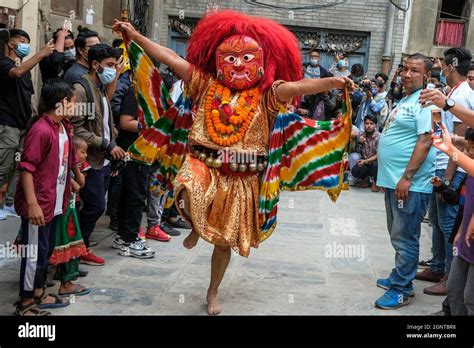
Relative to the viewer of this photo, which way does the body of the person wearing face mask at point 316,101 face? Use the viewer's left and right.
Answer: facing the viewer

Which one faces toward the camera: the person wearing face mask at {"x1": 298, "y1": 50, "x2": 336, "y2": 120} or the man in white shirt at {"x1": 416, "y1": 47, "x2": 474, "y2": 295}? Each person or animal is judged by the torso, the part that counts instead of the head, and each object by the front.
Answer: the person wearing face mask

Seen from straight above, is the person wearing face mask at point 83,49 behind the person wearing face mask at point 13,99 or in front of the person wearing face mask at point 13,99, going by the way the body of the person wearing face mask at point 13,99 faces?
in front

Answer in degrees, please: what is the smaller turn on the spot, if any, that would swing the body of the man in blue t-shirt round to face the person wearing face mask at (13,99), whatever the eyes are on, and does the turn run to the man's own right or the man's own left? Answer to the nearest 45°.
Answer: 0° — they already face them

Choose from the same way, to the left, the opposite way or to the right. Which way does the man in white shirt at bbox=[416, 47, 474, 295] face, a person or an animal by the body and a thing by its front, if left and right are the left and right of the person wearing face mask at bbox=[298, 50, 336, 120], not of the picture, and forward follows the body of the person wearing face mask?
to the right

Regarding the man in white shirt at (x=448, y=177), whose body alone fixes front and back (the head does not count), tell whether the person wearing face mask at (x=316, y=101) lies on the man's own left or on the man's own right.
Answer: on the man's own right

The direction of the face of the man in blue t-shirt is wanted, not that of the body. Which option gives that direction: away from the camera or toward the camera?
toward the camera

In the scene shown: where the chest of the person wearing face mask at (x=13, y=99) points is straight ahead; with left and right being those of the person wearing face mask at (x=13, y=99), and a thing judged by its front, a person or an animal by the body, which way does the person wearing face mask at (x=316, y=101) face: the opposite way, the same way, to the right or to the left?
to the right

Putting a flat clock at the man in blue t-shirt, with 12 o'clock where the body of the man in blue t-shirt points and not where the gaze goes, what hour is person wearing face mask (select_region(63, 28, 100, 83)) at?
The person wearing face mask is roughly at 12 o'clock from the man in blue t-shirt.

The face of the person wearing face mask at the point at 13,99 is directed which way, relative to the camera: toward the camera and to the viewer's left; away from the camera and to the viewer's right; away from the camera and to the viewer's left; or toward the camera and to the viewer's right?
toward the camera and to the viewer's right

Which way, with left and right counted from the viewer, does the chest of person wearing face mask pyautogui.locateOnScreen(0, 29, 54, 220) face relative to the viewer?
facing the viewer and to the right of the viewer

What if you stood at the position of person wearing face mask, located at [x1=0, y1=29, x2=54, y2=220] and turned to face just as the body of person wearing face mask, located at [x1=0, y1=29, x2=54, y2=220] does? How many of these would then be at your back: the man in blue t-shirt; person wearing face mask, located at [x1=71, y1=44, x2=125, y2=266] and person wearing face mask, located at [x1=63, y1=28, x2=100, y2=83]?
0

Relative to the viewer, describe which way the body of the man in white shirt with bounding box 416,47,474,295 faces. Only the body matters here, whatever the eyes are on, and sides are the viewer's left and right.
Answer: facing to the left of the viewer

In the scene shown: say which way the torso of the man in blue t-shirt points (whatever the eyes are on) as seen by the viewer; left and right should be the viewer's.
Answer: facing to the left of the viewer

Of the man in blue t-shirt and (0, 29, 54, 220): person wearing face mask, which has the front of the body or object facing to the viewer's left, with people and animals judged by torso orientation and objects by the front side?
the man in blue t-shirt

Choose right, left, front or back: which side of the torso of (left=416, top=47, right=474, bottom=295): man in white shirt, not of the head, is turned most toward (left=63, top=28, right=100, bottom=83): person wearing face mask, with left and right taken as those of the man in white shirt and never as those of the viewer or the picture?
front
